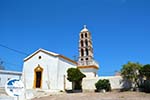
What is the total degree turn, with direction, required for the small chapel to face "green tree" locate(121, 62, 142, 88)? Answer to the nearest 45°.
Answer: approximately 135° to its left

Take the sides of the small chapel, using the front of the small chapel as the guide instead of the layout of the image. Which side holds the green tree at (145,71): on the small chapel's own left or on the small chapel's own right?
on the small chapel's own left

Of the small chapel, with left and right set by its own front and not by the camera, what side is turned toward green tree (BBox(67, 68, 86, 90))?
left

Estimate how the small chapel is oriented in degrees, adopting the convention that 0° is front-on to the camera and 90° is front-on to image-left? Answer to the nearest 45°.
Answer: approximately 45°

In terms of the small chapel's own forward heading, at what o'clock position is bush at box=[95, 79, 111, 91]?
The bush is roughly at 8 o'clock from the small chapel.

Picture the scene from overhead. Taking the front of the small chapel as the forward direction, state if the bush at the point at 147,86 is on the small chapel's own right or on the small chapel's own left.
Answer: on the small chapel's own left
